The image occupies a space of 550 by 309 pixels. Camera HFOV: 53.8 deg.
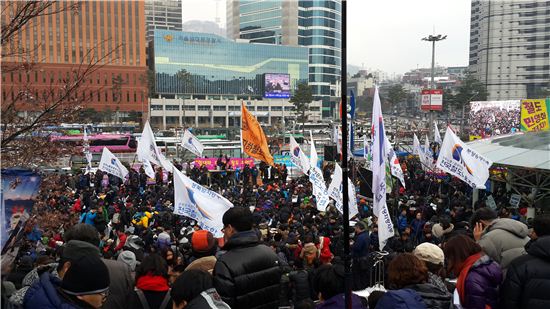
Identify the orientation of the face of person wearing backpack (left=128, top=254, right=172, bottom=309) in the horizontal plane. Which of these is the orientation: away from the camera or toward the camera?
away from the camera

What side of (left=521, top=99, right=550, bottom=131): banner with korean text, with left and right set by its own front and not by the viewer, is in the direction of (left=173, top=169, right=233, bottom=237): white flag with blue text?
front

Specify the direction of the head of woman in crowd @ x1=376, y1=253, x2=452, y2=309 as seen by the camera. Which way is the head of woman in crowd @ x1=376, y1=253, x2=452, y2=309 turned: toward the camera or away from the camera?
away from the camera

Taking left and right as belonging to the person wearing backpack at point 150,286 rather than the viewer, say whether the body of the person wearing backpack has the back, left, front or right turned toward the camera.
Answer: back

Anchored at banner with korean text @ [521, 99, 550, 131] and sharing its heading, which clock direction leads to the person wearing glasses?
The person wearing glasses is roughly at 12 o'clock from the banner with korean text.

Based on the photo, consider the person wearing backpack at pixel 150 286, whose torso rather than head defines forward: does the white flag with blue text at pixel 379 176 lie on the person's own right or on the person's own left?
on the person's own right

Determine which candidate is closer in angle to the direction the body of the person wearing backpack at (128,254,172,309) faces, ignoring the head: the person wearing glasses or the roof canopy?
the roof canopy

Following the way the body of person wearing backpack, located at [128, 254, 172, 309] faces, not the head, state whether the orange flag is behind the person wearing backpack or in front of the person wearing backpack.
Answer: in front

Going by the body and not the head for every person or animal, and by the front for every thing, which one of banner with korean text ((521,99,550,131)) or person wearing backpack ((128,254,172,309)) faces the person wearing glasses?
the banner with korean text
